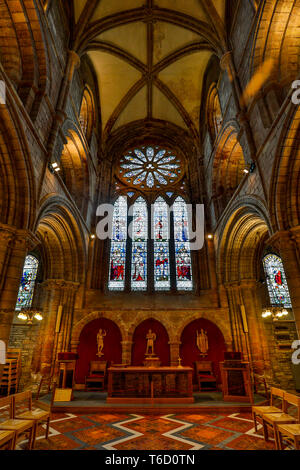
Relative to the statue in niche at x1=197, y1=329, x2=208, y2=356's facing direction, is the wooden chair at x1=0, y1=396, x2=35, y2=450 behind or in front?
in front

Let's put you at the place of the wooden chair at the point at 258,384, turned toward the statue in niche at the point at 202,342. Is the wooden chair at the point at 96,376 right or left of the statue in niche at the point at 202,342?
left

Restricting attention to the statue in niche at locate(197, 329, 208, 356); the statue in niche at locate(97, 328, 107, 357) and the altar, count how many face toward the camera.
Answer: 3

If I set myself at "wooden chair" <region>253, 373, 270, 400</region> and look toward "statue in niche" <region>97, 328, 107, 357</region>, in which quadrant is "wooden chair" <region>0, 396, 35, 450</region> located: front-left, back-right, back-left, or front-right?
front-left

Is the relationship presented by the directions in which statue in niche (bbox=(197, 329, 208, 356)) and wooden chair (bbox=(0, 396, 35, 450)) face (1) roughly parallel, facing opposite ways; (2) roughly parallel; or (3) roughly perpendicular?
roughly perpendicular

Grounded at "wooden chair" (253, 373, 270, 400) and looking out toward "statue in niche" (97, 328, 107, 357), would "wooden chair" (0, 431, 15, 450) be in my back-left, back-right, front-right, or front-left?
front-left

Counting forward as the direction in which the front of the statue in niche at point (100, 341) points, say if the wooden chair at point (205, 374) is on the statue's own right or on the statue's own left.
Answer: on the statue's own left

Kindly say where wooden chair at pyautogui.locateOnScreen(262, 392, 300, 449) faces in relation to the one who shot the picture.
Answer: facing the viewer and to the left of the viewer

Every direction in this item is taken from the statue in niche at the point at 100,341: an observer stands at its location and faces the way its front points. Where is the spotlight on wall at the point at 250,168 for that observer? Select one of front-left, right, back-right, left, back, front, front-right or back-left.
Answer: front-left

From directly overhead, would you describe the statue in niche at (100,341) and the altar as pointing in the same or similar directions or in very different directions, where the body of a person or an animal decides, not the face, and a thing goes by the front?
same or similar directions

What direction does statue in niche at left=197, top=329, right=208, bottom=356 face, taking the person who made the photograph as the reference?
facing the viewer

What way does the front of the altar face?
toward the camera
